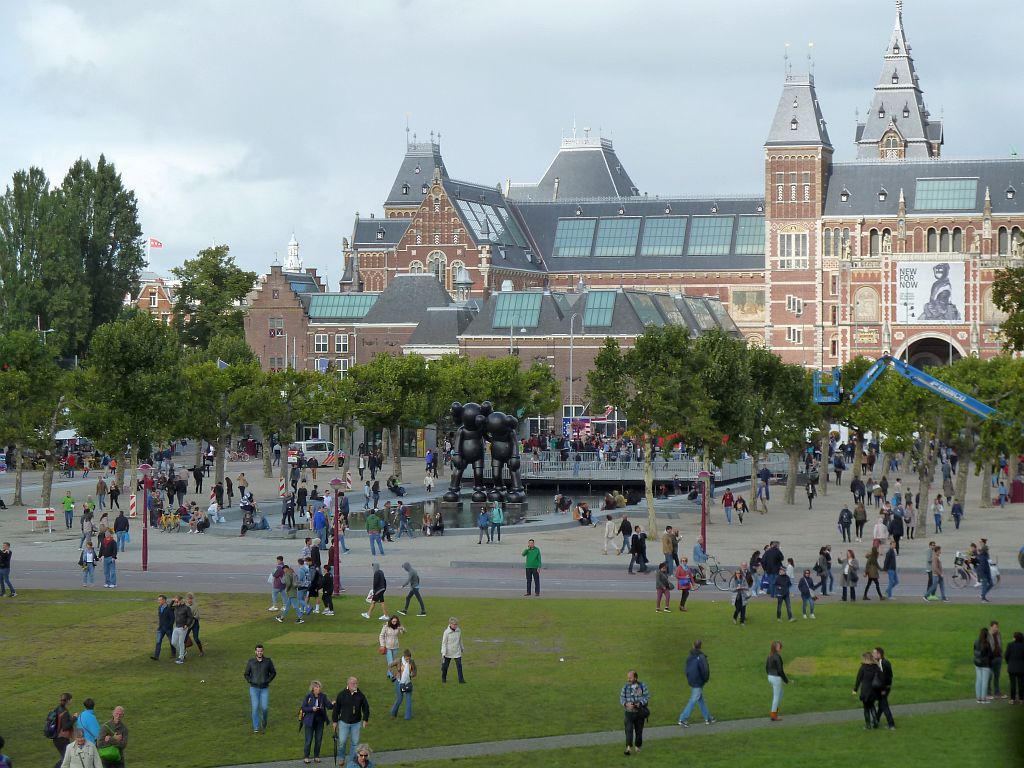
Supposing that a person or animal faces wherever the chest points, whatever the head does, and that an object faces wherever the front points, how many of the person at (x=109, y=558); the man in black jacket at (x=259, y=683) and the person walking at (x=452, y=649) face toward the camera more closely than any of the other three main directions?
3

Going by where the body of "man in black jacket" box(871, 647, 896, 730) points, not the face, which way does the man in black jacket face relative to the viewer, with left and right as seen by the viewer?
facing to the left of the viewer

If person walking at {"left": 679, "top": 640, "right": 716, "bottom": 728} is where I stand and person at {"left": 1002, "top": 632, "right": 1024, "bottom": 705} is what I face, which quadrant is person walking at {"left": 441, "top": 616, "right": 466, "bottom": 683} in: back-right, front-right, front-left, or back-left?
back-left

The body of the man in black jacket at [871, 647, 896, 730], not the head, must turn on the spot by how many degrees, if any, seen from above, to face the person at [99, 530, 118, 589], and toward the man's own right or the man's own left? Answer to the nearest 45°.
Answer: approximately 45° to the man's own right

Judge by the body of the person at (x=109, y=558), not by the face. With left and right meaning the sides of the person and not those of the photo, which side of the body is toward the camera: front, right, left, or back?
front

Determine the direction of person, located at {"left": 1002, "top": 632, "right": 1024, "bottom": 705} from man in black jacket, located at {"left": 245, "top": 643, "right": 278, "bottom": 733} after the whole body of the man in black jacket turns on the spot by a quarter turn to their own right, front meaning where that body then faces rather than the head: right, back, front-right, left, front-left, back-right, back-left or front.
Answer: back

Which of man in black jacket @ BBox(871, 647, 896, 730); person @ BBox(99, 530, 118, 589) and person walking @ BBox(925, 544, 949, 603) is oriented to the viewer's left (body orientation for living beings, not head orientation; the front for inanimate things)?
the man in black jacket

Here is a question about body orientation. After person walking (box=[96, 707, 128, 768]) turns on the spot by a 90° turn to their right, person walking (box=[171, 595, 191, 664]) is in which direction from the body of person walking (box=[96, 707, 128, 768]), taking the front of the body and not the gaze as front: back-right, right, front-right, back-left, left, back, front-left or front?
back-right

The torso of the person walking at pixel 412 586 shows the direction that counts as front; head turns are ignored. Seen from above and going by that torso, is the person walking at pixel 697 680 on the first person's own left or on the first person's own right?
on the first person's own left

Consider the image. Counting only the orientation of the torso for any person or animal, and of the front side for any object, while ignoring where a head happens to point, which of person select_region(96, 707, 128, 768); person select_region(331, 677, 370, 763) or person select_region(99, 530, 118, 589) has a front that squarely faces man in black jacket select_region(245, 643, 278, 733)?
person select_region(99, 530, 118, 589)

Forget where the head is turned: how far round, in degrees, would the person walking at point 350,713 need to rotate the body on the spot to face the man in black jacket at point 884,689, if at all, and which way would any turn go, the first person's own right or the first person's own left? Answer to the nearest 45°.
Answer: approximately 90° to the first person's own left

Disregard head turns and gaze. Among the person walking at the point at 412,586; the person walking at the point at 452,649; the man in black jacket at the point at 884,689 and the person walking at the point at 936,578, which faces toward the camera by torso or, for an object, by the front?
the person walking at the point at 452,649
